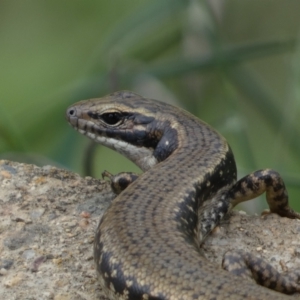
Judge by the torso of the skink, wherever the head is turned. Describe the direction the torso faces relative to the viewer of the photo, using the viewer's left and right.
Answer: facing away from the viewer and to the left of the viewer
